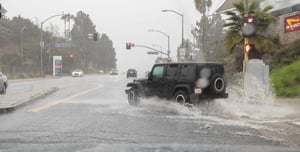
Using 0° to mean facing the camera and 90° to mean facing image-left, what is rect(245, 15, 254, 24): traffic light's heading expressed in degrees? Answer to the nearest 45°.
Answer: approximately 0°

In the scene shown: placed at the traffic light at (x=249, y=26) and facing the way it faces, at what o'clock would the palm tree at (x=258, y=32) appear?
The palm tree is roughly at 6 o'clock from the traffic light.

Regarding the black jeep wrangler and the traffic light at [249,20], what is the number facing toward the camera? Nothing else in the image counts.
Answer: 1

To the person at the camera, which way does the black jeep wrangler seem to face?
facing away from the viewer and to the left of the viewer

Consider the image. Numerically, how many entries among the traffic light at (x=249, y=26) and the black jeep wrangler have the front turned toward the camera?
1

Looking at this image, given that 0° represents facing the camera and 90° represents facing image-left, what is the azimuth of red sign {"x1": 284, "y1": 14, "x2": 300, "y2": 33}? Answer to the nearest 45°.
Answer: approximately 45°

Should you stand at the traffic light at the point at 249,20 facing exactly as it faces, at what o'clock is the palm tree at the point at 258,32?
The palm tree is roughly at 6 o'clock from the traffic light.

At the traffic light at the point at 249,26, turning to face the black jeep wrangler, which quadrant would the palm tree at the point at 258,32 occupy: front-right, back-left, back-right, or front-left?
back-right

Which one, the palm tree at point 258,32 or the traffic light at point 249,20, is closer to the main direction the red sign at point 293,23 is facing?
the traffic light

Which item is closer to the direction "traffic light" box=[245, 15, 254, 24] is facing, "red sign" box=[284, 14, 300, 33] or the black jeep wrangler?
the black jeep wrangler
